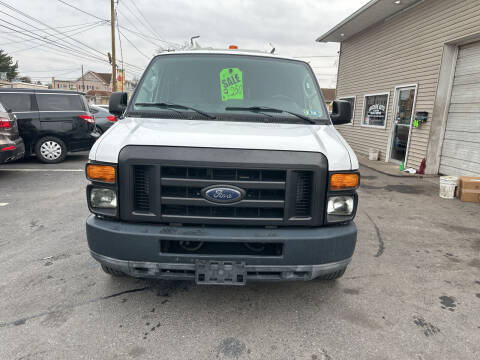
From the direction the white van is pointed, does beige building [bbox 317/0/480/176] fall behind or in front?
behind

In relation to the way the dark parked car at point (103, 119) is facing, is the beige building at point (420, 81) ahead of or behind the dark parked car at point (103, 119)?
behind

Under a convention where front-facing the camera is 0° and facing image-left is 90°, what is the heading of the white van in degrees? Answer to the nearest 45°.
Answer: approximately 0°

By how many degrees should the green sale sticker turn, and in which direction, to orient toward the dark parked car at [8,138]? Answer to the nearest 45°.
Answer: approximately 135° to its right

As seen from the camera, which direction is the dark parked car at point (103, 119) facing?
to the viewer's left

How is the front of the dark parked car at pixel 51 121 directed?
to the viewer's left

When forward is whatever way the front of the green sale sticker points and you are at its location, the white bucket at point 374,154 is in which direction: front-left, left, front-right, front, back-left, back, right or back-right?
back-left

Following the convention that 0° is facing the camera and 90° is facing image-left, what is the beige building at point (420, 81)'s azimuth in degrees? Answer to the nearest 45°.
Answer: approximately 45°
